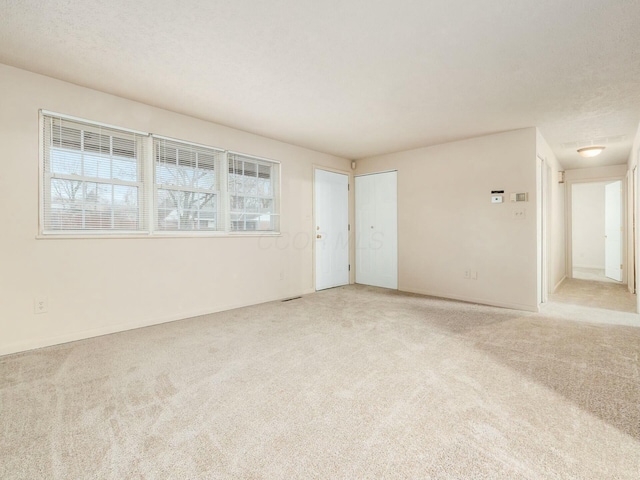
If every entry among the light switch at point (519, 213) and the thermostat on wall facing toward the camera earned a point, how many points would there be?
2

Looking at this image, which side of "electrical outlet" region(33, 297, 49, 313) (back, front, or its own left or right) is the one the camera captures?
front

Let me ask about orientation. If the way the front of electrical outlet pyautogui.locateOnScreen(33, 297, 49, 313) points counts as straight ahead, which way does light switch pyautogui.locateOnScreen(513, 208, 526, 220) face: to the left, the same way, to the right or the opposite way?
to the right

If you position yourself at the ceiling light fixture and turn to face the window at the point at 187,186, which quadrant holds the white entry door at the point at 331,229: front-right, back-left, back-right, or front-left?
front-right

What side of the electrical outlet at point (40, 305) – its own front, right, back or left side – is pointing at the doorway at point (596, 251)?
left

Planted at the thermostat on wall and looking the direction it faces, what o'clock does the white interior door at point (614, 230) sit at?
The white interior door is roughly at 7 o'clock from the thermostat on wall.

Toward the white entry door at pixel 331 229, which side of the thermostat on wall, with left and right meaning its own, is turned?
right

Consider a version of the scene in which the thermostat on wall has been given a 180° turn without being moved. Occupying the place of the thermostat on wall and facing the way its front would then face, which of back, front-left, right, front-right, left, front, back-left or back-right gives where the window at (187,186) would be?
back-left

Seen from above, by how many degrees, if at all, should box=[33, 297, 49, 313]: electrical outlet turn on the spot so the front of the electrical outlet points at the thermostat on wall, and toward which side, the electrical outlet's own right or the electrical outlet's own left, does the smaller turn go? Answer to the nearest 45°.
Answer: approximately 45° to the electrical outlet's own left

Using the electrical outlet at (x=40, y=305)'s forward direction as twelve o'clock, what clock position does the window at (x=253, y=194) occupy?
The window is roughly at 9 o'clock from the electrical outlet.

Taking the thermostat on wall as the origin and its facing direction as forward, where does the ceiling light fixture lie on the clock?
The ceiling light fixture is roughly at 7 o'clock from the thermostat on wall.

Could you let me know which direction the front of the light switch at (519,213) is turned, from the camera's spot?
facing the viewer

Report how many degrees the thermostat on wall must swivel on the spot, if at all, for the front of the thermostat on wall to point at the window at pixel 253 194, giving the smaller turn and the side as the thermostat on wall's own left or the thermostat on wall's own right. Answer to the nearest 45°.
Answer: approximately 45° to the thermostat on wall's own right
